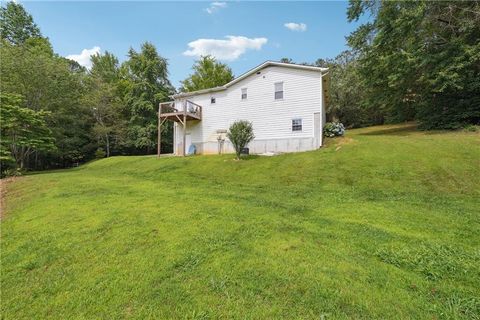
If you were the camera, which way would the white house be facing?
facing to the right of the viewer

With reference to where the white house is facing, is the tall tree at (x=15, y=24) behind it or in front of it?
behind

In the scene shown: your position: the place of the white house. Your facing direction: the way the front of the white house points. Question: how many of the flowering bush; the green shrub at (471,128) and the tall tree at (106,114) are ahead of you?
2

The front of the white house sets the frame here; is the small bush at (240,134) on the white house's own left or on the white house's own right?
on the white house's own right

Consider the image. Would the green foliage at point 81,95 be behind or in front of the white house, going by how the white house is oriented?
behind

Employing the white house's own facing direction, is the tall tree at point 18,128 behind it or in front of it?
behind
